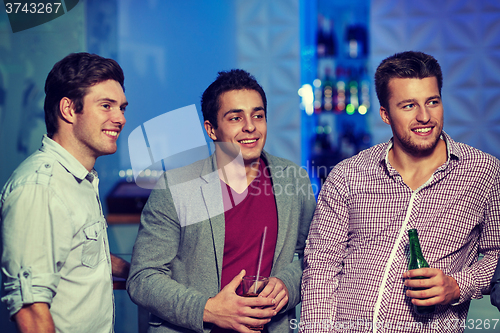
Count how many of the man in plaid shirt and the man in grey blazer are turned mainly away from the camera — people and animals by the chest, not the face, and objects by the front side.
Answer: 0

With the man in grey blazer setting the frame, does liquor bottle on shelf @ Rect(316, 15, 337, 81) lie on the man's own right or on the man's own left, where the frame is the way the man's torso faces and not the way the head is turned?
on the man's own left

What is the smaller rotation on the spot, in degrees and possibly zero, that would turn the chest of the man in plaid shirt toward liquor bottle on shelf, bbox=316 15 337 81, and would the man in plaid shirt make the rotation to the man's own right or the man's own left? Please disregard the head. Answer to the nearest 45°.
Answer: approximately 180°

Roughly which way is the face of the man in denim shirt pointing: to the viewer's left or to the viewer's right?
to the viewer's right

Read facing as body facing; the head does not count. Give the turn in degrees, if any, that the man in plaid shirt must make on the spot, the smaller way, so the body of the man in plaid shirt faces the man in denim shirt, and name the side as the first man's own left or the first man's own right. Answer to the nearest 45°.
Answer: approximately 45° to the first man's own right

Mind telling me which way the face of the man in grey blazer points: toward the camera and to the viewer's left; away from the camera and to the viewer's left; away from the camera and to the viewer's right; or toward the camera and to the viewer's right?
toward the camera and to the viewer's right

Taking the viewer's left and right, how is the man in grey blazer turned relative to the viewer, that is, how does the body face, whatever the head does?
facing the viewer and to the right of the viewer

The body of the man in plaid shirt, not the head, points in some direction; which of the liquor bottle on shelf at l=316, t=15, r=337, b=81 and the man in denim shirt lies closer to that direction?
the man in denim shirt

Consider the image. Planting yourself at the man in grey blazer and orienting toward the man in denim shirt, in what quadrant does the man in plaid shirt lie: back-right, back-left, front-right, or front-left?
back-left

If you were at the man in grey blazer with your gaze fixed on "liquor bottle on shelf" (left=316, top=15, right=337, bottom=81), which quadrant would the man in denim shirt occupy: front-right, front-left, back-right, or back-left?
back-left

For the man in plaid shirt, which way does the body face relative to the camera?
toward the camera
